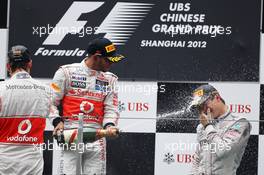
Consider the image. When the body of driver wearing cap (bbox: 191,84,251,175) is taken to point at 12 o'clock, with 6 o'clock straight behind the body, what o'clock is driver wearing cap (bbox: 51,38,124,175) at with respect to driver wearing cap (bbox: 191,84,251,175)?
driver wearing cap (bbox: 51,38,124,175) is roughly at 2 o'clock from driver wearing cap (bbox: 191,84,251,175).

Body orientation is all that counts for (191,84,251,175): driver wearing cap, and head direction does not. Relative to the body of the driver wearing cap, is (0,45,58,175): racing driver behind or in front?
in front

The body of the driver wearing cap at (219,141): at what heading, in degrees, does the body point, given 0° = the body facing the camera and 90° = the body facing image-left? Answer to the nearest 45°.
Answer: approximately 45°
